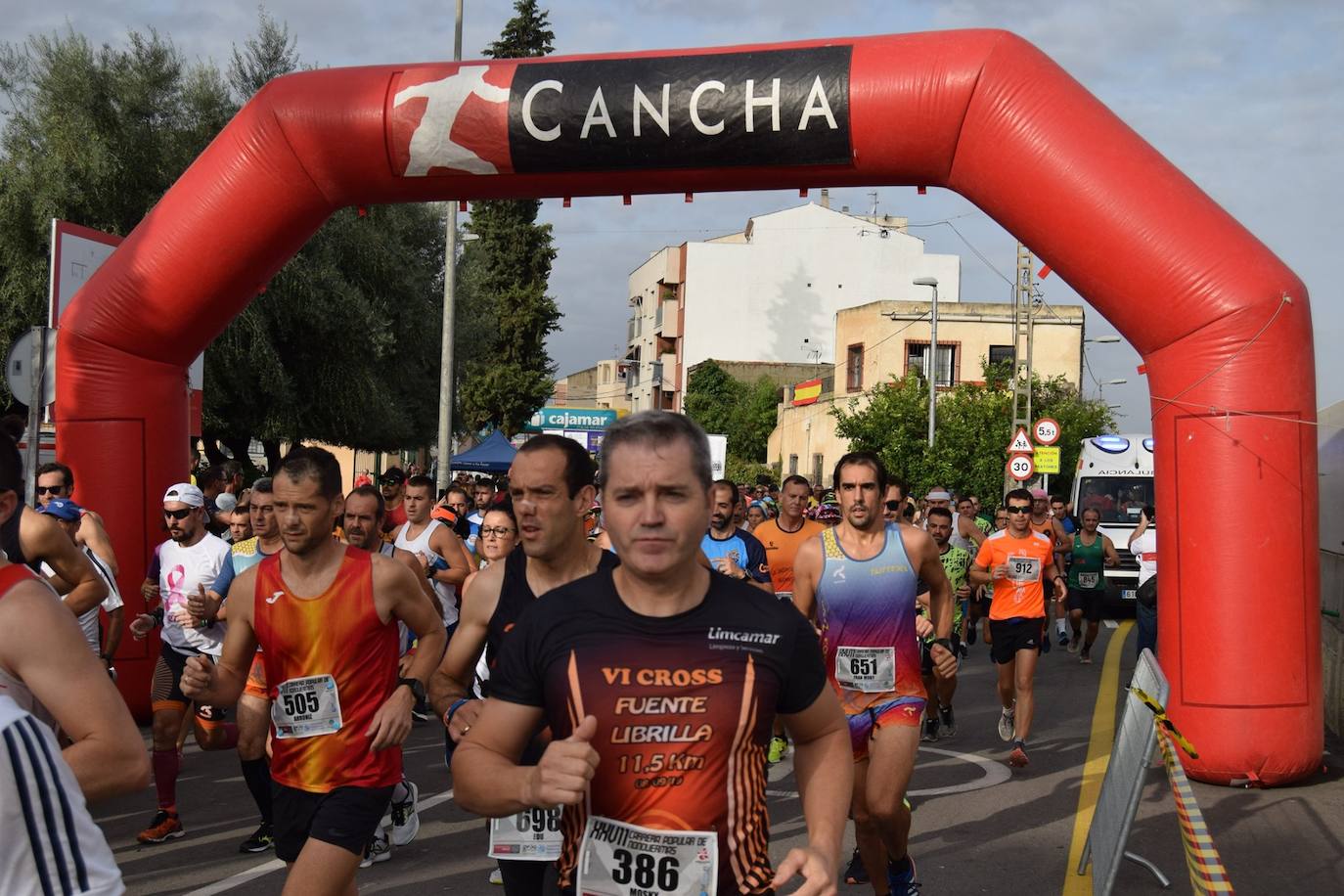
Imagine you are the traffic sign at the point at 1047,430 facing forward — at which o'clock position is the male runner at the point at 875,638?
The male runner is roughly at 12 o'clock from the traffic sign.

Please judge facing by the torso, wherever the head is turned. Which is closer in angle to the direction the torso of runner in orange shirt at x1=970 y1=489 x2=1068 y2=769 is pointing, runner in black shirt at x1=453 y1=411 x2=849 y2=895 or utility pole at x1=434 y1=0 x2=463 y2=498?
the runner in black shirt

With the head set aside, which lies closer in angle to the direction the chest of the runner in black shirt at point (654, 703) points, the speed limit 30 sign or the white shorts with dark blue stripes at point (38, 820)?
the white shorts with dark blue stripes

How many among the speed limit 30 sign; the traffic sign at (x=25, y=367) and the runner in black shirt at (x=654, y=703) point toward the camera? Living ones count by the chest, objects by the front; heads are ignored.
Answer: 2

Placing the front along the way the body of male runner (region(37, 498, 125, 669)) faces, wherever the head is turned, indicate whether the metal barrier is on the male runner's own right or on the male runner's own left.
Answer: on the male runner's own left

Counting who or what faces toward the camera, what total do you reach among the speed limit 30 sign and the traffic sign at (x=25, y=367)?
1

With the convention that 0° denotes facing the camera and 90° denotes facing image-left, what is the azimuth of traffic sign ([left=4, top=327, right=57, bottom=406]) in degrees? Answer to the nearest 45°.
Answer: approximately 180°

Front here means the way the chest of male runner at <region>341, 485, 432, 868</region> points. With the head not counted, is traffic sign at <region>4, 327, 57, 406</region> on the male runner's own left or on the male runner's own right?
on the male runner's own right
